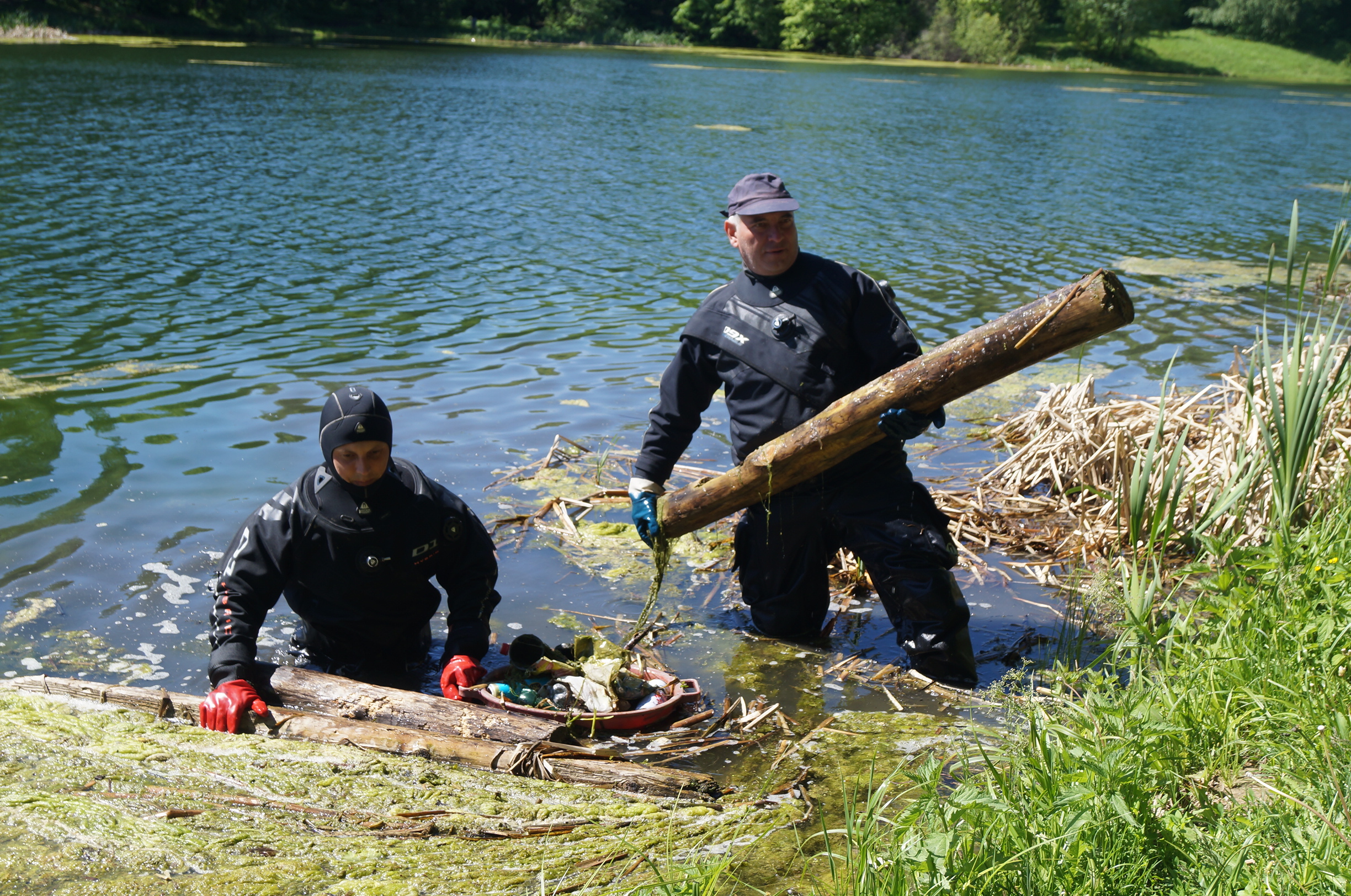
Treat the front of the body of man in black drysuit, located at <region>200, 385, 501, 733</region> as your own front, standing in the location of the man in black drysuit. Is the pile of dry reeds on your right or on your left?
on your left

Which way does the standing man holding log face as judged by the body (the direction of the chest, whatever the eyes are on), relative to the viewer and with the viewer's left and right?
facing the viewer

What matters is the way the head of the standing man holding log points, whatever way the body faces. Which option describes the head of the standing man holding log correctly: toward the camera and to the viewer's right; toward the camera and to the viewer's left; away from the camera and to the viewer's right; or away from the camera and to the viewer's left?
toward the camera and to the viewer's right

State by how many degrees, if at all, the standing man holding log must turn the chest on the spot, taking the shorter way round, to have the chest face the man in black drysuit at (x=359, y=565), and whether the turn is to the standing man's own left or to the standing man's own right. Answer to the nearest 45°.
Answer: approximately 45° to the standing man's own right

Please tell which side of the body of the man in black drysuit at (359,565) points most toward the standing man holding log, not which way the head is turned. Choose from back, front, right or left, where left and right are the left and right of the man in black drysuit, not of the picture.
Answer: left

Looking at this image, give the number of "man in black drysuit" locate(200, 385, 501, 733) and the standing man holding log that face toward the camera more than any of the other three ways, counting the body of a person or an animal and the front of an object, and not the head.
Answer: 2

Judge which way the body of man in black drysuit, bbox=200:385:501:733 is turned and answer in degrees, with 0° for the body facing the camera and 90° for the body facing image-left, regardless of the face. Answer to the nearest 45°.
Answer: approximately 0°

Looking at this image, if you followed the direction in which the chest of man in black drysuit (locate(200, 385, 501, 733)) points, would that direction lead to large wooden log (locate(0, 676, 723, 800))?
yes

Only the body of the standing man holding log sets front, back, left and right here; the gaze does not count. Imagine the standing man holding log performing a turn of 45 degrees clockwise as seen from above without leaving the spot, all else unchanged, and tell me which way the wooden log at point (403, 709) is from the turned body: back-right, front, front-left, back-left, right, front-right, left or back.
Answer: front

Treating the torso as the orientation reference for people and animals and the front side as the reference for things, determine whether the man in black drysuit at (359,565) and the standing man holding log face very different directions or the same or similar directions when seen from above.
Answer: same or similar directions
